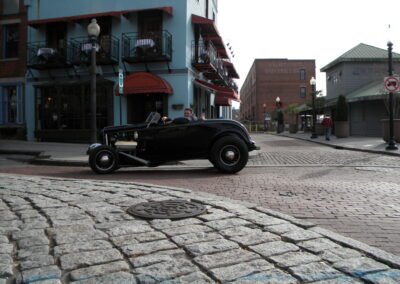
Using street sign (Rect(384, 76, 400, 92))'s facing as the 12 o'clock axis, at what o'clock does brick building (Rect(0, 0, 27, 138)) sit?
The brick building is roughly at 3 o'clock from the street sign.

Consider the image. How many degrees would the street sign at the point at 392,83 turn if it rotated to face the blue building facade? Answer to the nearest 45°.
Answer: approximately 90° to its right

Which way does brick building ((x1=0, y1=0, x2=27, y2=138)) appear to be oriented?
toward the camera

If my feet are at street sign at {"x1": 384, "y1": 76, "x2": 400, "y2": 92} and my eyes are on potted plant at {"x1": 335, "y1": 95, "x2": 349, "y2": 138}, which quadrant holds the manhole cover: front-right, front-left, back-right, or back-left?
back-left

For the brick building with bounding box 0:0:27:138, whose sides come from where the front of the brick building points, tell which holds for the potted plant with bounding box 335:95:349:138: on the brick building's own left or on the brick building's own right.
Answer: on the brick building's own left

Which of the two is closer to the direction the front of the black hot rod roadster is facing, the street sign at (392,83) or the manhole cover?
the manhole cover

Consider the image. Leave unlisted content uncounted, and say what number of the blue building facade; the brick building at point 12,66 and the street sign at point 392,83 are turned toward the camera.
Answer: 3

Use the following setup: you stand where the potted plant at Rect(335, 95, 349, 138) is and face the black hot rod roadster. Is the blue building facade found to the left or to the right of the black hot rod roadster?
right

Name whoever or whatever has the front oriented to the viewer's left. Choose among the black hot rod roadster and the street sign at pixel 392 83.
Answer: the black hot rod roadster

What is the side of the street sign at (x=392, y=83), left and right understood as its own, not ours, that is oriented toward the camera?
front

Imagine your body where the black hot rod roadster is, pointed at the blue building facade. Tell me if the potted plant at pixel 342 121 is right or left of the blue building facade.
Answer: right

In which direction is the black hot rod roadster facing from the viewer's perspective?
to the viewer's left

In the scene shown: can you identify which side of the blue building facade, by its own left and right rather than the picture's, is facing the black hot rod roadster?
front

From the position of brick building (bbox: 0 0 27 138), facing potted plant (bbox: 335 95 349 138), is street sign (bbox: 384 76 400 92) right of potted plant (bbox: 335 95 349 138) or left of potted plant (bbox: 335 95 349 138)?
right

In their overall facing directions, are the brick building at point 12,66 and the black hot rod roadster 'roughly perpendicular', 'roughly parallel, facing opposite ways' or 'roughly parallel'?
roughly perpendicular

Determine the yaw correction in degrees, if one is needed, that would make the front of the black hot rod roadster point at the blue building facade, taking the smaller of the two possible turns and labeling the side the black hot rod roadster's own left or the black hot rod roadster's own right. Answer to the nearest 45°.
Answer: approximately 90° to the black hot rod roadster's own right

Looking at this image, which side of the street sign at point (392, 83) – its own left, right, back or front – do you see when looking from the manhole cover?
front

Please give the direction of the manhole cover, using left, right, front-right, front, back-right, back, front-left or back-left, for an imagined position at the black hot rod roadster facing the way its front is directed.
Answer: left
